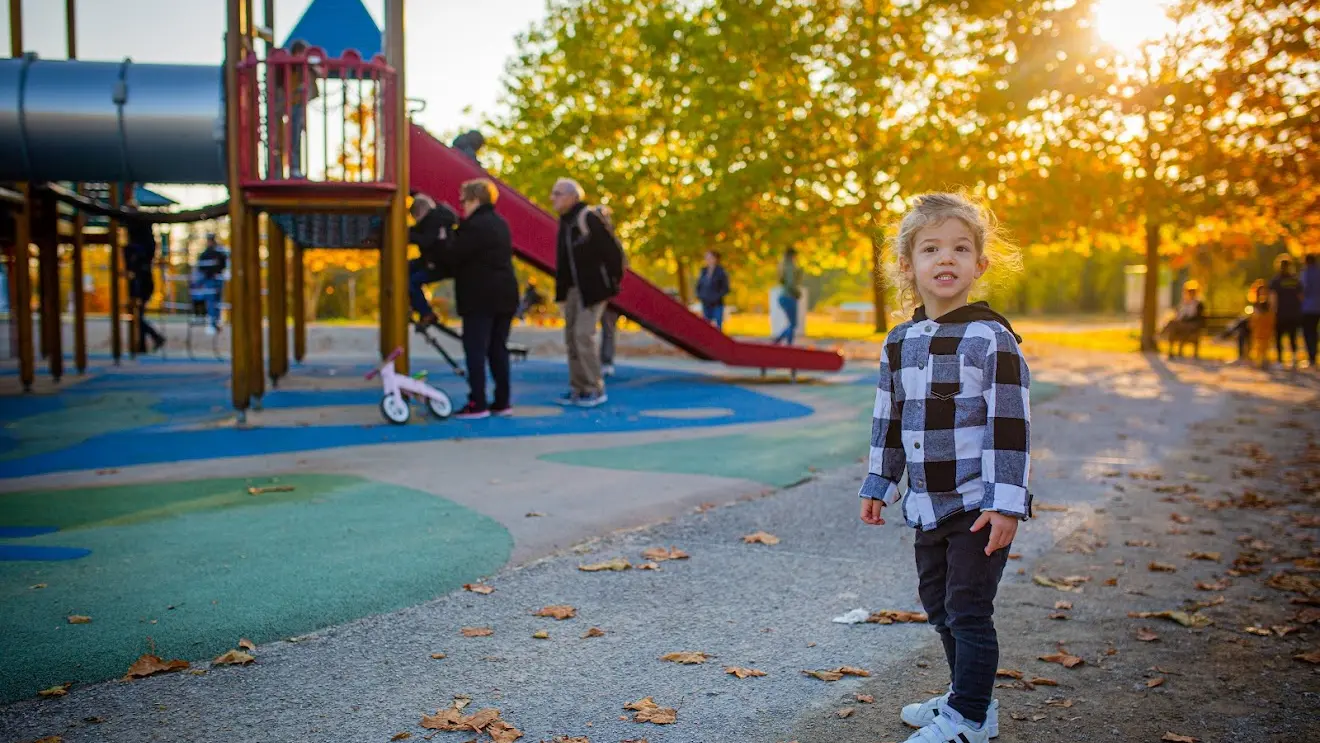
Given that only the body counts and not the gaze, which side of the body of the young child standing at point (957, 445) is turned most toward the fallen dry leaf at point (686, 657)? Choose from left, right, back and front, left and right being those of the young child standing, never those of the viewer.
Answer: right

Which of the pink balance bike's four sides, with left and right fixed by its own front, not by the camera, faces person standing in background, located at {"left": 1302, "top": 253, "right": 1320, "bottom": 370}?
back

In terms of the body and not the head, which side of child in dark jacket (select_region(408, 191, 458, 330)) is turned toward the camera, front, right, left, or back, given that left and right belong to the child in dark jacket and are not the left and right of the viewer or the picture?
left

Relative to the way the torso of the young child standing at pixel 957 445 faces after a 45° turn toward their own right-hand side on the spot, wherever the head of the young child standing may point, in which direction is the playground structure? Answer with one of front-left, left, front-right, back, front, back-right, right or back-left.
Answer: front-right
